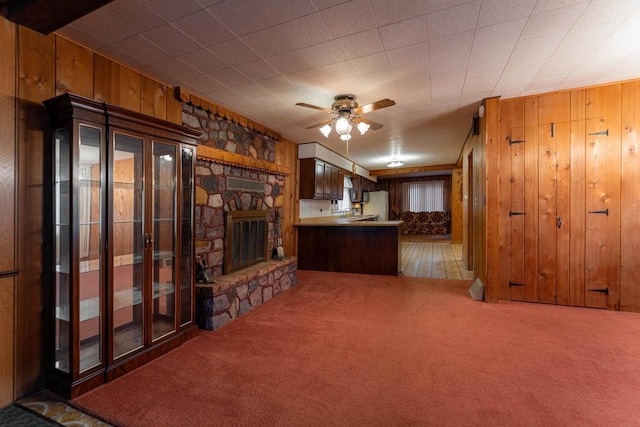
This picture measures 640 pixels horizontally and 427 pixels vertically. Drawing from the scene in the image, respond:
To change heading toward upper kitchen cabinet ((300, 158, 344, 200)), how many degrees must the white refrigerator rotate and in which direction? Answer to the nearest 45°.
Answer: approximately 90° to its right

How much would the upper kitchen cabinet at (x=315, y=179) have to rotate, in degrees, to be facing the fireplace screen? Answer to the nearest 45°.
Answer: approximately 90° to its right

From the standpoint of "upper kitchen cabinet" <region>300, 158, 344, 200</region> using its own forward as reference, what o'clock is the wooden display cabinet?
The wooden display cabinet is roughly at 2 o'clock from the upper kitchen cabinet.

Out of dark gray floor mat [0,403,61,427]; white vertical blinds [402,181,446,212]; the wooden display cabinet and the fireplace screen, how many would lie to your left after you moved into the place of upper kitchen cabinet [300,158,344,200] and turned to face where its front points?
1

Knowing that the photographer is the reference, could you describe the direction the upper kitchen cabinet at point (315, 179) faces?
facing the viewer and to the right of the viewer

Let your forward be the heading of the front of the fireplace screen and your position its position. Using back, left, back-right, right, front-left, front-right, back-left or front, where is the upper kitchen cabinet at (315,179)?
left

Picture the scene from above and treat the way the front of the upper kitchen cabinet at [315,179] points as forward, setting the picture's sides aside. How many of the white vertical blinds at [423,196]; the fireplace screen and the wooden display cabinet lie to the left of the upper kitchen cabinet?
1
